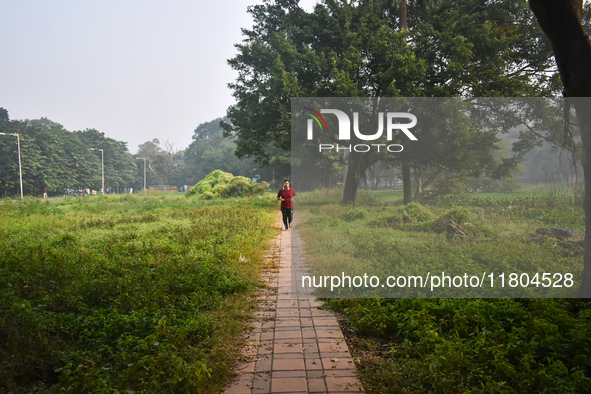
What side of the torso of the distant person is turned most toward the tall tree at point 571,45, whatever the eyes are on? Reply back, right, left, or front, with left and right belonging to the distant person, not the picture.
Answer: front

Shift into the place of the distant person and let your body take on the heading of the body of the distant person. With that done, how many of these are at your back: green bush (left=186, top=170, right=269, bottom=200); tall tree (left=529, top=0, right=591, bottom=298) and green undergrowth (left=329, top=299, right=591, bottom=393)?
1

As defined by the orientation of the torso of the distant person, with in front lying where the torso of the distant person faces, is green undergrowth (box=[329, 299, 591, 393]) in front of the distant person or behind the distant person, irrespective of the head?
in front

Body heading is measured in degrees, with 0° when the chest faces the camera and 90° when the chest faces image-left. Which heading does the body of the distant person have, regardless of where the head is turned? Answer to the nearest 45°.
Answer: approximately 0°

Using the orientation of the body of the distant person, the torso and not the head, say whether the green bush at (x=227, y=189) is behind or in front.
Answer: behind

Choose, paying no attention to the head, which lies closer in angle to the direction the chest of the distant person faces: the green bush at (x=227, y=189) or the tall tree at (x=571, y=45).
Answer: the tall tree

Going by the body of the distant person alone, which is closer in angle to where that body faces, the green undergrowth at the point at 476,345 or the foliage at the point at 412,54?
the green undergrowth

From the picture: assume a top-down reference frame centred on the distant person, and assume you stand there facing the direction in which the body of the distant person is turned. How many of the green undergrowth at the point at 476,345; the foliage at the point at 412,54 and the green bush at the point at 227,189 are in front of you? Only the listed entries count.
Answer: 1
